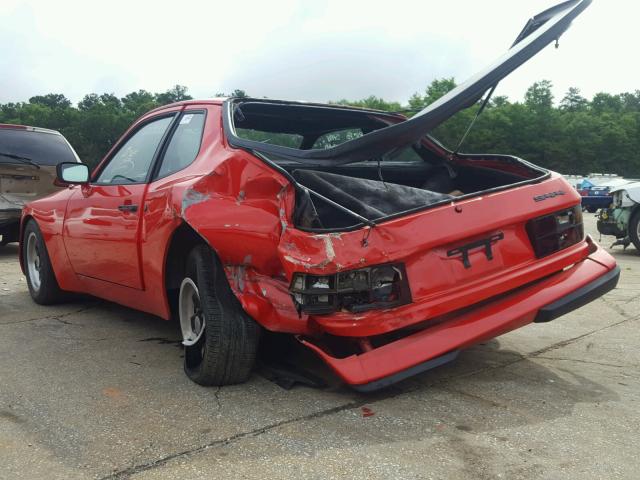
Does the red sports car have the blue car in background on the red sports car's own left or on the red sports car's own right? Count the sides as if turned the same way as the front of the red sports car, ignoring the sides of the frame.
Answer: on the red sports car's own right

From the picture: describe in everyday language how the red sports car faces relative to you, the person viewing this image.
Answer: facing away from the viewer and to the left of the viewer
